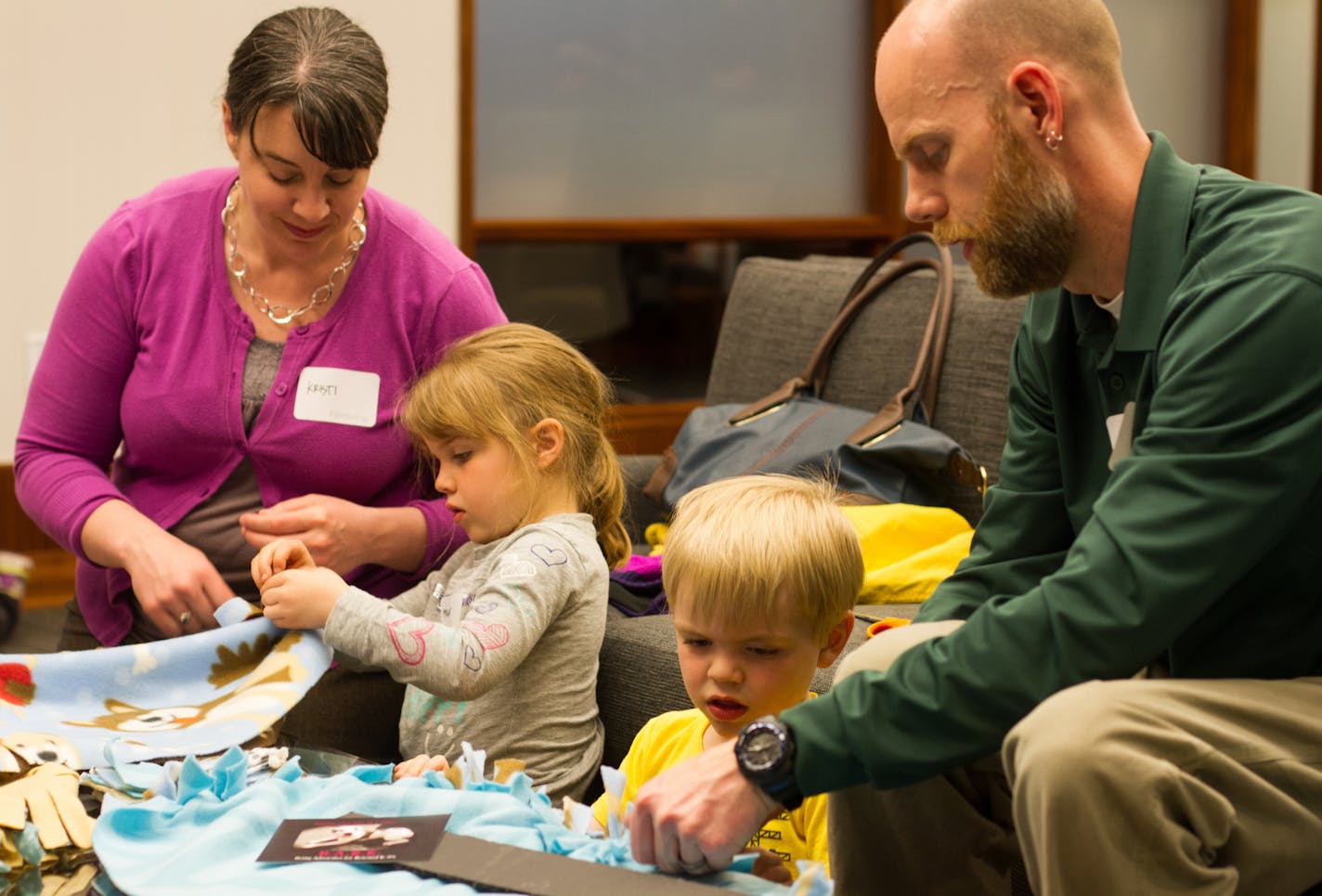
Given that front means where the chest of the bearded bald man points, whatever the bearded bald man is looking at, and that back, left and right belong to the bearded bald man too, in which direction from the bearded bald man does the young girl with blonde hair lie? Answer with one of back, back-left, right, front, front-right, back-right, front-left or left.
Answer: front-right

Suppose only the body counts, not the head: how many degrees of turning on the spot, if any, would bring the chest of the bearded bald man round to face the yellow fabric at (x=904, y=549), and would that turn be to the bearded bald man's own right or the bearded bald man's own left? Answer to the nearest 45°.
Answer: approximately 90° to the bearded bald man's own right

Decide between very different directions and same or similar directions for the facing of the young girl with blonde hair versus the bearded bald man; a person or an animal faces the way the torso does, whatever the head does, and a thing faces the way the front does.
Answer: same or similar directions

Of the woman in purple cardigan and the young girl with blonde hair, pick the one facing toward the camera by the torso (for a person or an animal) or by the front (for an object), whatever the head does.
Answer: the woman in purple cardigan

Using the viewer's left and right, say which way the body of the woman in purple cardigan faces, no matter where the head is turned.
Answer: facing the viewer

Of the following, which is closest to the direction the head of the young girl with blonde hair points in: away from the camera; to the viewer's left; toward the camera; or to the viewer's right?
to the viewer's left

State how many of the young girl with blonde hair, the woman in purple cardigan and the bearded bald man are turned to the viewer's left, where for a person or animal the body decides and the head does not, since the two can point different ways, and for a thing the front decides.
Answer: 2

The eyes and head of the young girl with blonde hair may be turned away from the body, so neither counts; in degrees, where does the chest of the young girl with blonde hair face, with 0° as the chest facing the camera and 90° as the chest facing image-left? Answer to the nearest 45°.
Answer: approximately 90°

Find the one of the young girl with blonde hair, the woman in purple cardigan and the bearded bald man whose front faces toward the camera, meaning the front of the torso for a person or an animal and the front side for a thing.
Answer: the woman in purple cardigan

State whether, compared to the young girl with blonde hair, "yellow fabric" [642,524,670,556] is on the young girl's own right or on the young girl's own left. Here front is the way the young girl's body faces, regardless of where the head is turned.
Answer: on the young girl's own right

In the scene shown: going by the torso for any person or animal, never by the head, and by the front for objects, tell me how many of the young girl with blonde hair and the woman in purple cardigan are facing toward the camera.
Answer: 1

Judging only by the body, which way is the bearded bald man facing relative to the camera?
to the viewer's left

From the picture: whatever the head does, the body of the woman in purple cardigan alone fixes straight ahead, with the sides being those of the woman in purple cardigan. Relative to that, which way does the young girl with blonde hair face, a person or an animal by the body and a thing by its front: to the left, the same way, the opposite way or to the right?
to the right

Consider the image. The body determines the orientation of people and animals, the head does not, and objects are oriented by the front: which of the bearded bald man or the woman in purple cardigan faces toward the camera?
the woman in purple cardigan

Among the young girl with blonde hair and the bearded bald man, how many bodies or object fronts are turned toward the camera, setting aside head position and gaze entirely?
0
